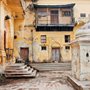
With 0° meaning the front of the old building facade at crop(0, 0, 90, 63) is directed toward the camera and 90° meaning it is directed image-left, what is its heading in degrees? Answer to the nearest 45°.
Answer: approximately 0°

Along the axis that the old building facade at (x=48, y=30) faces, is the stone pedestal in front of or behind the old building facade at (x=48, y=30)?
in front
